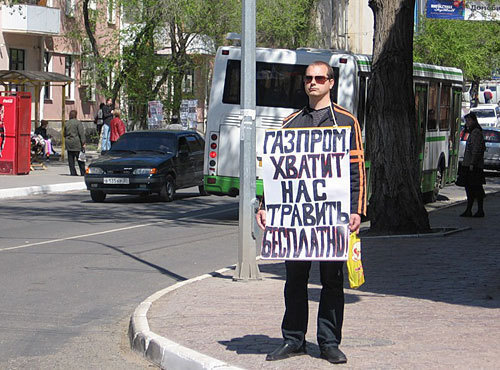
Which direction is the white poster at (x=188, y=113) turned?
toward the camera

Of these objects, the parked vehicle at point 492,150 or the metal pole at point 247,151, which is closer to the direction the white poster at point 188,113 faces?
the metal pole

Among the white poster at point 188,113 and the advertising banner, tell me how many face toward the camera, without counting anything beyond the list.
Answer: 2

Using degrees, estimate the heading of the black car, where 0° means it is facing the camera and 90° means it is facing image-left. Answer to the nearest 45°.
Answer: approximately 45°

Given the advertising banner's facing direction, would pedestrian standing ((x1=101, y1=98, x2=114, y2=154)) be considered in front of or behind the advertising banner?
in front

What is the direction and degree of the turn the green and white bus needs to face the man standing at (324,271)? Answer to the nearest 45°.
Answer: approximately 135° to its right

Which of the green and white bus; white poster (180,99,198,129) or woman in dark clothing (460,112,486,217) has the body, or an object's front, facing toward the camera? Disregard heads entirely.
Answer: the white poster

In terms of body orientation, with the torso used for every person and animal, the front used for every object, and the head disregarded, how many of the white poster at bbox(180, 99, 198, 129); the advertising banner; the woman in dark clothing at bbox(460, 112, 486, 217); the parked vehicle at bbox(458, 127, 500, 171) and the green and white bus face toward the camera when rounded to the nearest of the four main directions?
2

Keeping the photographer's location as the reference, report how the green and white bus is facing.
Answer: facing away from the viewer and to the right of the viewer

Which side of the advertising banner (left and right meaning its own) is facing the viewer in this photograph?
front

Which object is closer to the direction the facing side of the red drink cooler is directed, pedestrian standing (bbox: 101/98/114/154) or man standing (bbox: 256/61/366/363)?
the man standing

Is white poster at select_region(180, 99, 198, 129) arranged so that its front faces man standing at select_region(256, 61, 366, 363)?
yes

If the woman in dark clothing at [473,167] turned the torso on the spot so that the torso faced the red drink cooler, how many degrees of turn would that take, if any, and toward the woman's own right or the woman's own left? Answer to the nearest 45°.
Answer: approximately 45° to the woman's own right

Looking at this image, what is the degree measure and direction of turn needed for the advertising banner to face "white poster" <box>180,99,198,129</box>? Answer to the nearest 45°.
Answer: approximately 45° to its right
